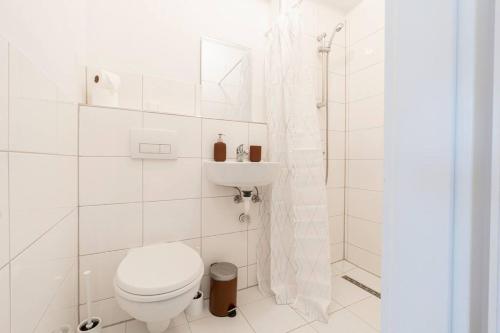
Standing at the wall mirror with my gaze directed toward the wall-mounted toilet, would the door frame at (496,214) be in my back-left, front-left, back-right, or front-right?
front-left

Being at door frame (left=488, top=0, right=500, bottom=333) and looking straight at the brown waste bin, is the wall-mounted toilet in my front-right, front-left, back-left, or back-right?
front-left

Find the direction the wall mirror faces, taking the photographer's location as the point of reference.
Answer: facing the viewer and to the right of the viewer
